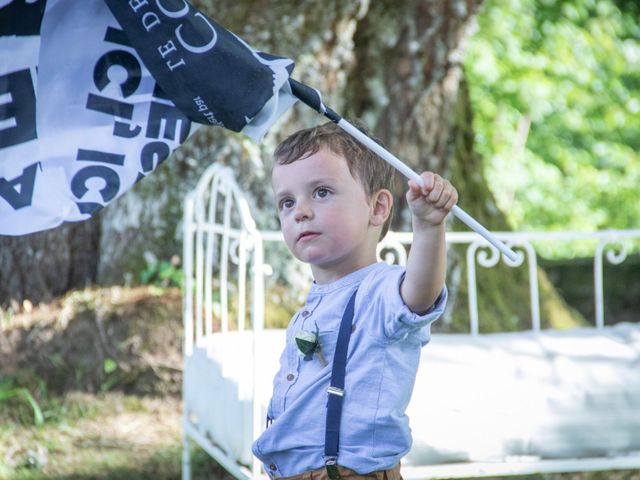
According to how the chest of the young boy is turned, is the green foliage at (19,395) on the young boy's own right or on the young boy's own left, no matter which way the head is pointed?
on the young boy's own right

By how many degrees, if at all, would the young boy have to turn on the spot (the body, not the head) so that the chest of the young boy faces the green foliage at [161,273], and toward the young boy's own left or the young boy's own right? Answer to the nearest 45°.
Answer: approximately 135° to the young boy's own right

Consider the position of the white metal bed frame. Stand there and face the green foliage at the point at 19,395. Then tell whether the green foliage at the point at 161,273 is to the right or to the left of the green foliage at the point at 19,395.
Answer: right

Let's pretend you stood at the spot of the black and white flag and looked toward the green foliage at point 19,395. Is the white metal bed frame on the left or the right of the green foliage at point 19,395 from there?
right

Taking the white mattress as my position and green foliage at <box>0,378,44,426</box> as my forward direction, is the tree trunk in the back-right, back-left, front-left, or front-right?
front-right

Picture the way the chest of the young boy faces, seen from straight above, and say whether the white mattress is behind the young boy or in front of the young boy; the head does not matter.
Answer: behind

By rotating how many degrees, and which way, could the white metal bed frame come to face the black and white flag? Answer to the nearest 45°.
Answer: approximately 180°

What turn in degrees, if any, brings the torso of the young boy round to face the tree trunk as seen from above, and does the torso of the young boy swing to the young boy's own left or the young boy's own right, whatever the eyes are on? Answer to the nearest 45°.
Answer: approximately 135° to the young boy's own right
